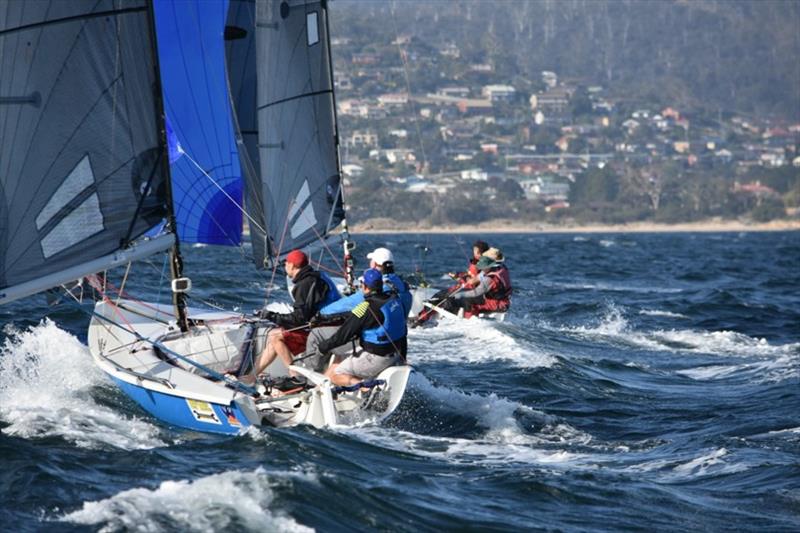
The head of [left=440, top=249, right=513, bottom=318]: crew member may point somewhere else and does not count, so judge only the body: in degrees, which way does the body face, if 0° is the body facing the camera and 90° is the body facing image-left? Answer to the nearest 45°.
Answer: approximately 90°

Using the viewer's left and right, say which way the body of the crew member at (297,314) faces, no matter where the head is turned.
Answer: facing to the left of the viewer

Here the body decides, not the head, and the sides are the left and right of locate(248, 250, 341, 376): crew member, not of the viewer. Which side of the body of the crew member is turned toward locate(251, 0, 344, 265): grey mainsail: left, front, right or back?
right

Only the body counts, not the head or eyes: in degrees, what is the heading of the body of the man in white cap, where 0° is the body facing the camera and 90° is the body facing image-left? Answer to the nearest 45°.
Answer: approximately 90°
